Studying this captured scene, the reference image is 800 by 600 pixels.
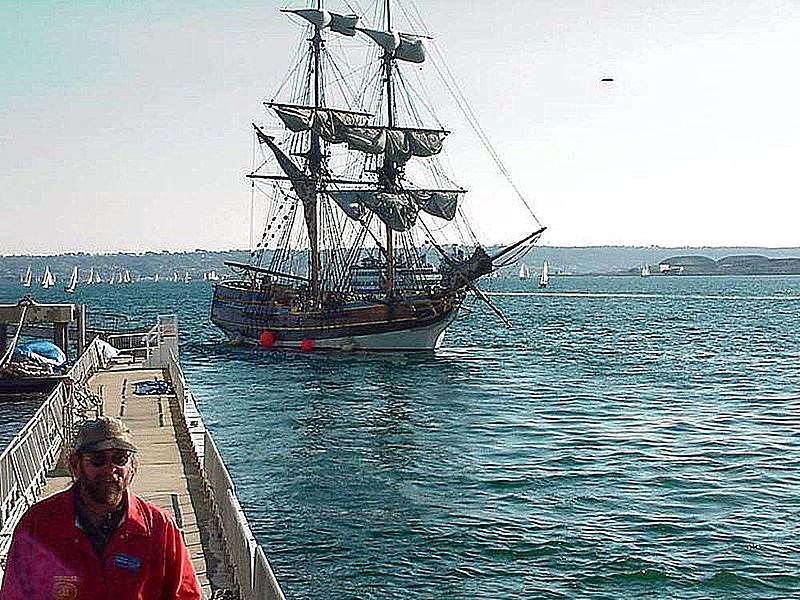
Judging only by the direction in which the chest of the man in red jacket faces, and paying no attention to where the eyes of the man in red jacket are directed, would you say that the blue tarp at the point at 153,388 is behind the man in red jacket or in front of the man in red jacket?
behind

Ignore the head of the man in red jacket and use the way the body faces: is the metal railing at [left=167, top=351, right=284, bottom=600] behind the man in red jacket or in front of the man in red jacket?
behind

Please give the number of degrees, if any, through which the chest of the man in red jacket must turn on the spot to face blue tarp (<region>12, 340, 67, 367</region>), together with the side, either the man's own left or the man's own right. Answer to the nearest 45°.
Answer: approximately 180°

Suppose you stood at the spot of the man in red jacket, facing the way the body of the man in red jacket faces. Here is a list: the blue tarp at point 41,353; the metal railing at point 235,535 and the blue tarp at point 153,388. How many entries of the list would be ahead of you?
0

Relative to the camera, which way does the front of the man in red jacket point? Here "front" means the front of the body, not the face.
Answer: toward the camera
